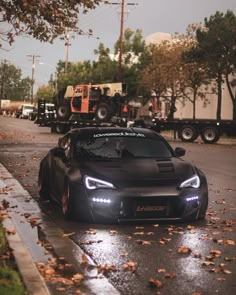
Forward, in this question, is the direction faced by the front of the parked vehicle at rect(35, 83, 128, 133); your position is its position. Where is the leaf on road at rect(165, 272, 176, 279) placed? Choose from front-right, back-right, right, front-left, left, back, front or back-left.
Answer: left

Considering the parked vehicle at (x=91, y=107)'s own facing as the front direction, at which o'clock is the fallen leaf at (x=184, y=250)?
The fallen leaf is roughly at 9 o'clock from the parked vehicle.

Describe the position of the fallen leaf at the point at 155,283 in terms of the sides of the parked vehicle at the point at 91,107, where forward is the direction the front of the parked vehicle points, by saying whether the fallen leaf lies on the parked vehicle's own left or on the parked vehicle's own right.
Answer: on the parked vehicle's own left

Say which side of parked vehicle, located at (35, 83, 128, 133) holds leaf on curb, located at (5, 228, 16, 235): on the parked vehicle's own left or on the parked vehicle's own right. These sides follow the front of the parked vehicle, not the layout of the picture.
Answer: on the parked vehicle's own left

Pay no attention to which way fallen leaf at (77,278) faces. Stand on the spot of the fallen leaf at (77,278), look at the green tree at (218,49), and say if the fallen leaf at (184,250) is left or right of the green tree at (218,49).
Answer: right

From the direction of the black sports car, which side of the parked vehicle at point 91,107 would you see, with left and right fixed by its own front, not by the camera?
left

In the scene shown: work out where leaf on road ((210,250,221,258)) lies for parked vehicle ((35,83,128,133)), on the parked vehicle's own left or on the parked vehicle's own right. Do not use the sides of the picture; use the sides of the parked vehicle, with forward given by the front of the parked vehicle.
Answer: on the parked vehicle's own left

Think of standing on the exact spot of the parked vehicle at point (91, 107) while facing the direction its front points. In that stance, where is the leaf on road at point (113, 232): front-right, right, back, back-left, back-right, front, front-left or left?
left

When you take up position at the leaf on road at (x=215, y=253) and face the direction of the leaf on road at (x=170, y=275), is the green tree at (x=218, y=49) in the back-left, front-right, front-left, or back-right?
back-right

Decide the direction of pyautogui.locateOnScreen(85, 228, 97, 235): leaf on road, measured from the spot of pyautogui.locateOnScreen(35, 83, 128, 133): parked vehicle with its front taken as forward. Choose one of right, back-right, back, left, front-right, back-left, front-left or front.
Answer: left

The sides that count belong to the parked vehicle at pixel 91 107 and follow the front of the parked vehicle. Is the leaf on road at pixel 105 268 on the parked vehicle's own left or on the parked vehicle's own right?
on the parked vehicle's own left

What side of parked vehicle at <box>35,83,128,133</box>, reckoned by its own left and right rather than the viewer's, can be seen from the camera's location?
left

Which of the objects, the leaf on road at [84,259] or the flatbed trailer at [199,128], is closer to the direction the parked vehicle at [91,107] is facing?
the leaf on road

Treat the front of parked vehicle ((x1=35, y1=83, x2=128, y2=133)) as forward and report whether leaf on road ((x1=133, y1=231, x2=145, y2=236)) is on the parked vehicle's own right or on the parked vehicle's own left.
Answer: on the parked vehicle's own left

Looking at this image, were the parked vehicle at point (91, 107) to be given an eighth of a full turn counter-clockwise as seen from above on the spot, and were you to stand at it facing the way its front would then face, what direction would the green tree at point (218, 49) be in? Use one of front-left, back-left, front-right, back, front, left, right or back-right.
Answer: back

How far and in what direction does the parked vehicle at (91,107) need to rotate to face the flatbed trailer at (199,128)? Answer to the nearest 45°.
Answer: approximately 180°

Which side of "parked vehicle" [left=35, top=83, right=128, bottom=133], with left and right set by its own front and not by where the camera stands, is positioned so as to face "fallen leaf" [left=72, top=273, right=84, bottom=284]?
left
